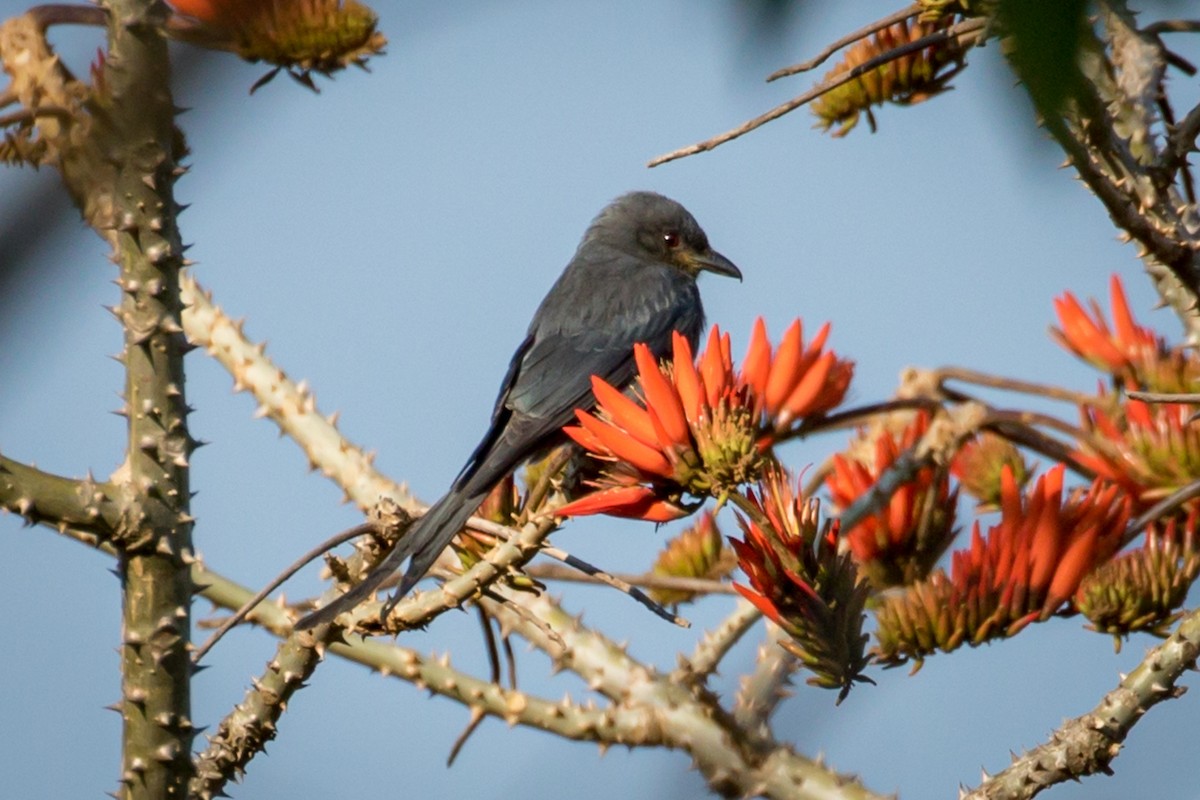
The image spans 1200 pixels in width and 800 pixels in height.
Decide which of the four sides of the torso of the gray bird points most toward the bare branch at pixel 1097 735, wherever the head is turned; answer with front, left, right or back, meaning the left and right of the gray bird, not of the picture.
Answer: right

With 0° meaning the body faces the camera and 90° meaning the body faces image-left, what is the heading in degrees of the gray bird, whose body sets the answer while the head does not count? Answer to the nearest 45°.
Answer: approximately 270°

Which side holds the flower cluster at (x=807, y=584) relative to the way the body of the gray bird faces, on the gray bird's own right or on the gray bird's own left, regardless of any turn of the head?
on the gray bird's own right

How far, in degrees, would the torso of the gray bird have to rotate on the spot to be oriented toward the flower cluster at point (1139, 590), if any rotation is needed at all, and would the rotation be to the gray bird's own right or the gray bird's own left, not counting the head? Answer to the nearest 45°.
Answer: approximately 90° to the gray bird's own right

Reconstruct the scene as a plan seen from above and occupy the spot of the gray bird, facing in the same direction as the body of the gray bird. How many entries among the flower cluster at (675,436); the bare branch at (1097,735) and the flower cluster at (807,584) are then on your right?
3

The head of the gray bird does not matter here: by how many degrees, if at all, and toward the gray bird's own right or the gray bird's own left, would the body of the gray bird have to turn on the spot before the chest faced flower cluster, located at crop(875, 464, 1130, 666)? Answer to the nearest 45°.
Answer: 0° — it already faces it

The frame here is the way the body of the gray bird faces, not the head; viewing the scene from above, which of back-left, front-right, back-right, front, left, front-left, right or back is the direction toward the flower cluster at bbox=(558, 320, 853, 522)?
right
